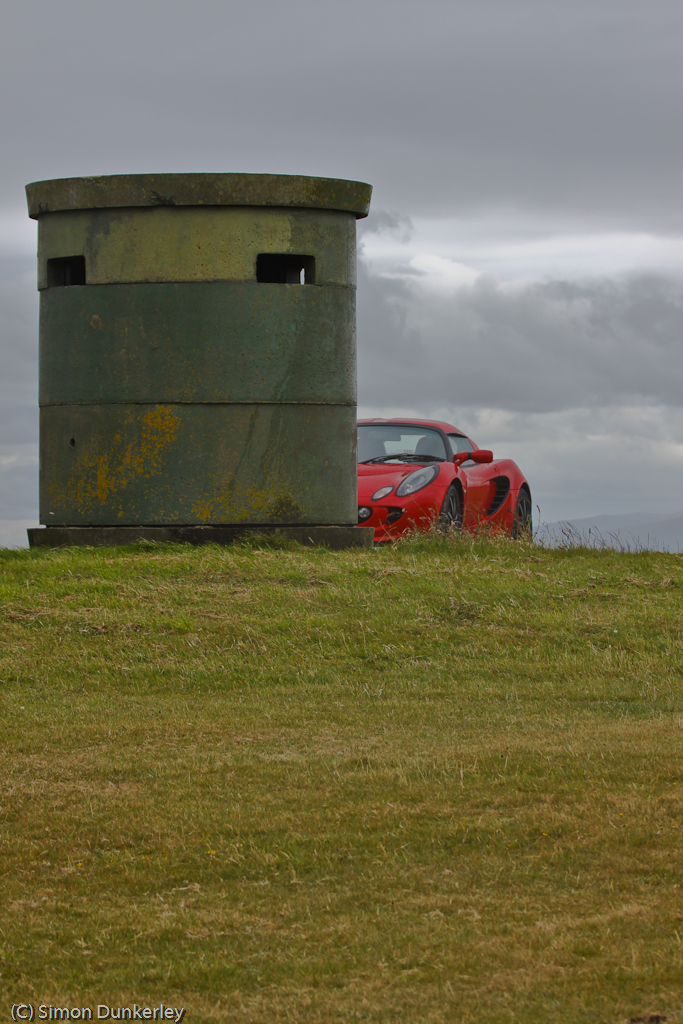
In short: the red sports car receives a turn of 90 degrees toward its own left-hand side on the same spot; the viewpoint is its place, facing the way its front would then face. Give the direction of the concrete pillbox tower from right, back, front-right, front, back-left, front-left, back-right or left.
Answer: right

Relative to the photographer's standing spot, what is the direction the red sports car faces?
facing the viewer and to the left of the viewer
